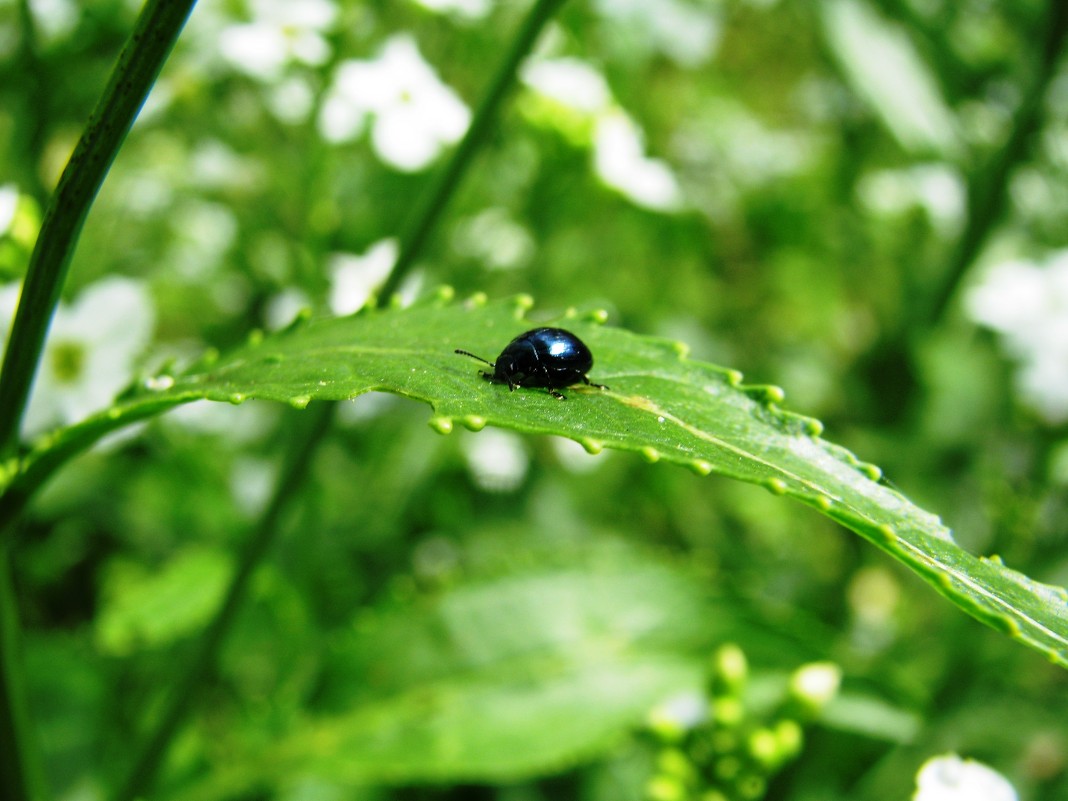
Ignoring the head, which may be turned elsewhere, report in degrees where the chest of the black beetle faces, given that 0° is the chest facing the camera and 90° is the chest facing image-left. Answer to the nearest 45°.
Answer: approximately 90°

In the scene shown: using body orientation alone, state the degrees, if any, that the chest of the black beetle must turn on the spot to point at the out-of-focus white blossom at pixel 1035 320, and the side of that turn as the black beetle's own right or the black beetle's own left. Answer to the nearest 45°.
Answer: approximately 135° to the black beetle's own right

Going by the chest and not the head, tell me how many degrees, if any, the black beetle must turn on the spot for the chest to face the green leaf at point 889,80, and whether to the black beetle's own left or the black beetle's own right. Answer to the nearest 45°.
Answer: approximately 135° to the black beetle's own right
